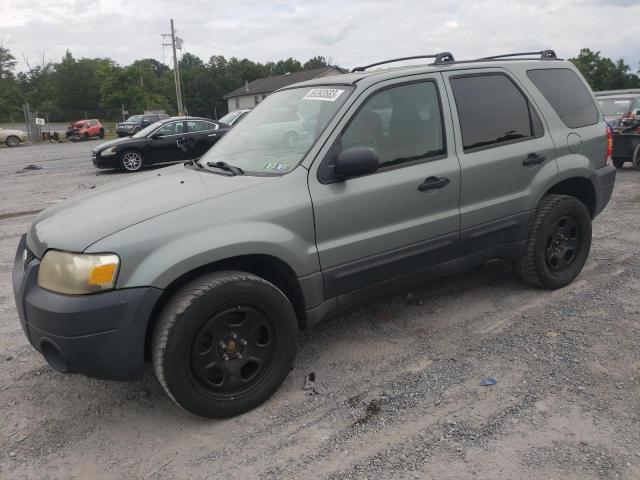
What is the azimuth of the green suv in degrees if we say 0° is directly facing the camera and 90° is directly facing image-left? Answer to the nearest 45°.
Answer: approximately 45°

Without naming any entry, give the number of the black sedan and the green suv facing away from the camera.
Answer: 0

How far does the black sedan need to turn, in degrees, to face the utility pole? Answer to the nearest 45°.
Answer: approximately 135° to its right

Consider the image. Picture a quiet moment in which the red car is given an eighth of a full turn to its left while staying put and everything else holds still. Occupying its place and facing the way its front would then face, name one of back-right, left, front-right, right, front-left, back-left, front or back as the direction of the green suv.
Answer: front

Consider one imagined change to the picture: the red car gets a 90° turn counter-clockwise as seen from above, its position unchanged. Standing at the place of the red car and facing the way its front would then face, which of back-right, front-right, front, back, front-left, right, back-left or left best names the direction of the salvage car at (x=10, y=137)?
right

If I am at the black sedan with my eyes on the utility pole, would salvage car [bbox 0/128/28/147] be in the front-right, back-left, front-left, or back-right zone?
front-left

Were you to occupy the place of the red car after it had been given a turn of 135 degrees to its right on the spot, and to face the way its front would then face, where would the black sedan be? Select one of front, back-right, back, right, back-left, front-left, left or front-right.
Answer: back

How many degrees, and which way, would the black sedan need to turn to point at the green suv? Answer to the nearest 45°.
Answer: approximately 45° to its left

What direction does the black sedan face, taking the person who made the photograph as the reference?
facing the viewer and to the left of the viewer

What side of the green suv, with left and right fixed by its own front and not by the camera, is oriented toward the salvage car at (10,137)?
right

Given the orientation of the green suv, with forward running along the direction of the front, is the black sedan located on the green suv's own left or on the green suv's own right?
on the green suv's own right

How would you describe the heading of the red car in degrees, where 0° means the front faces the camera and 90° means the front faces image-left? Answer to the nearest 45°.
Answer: approximately 45°

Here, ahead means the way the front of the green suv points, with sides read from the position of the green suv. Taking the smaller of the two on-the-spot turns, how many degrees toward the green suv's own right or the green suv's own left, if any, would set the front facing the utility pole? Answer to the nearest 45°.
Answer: approximately 135° to the green suv's own right

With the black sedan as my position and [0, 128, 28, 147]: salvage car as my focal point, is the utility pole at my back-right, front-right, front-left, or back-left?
front-right
